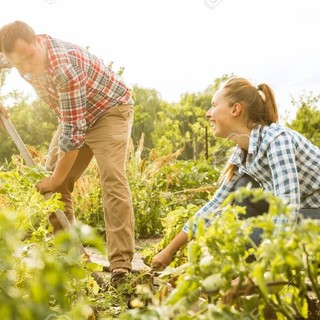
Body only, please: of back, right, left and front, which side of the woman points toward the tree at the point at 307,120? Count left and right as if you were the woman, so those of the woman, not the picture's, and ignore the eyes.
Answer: right

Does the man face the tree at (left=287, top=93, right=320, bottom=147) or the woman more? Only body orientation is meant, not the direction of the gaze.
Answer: the woman

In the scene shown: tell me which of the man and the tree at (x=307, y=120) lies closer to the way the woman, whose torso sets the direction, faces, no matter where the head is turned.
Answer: the man

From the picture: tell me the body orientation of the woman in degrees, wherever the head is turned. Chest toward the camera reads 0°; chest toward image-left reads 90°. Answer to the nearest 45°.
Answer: approximately 90°

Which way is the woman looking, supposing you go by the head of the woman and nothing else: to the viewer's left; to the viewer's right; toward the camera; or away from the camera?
to the viewer's left

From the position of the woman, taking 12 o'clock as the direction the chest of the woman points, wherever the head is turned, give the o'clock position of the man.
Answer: The man is roughly at 1 o'clock from the woman.
